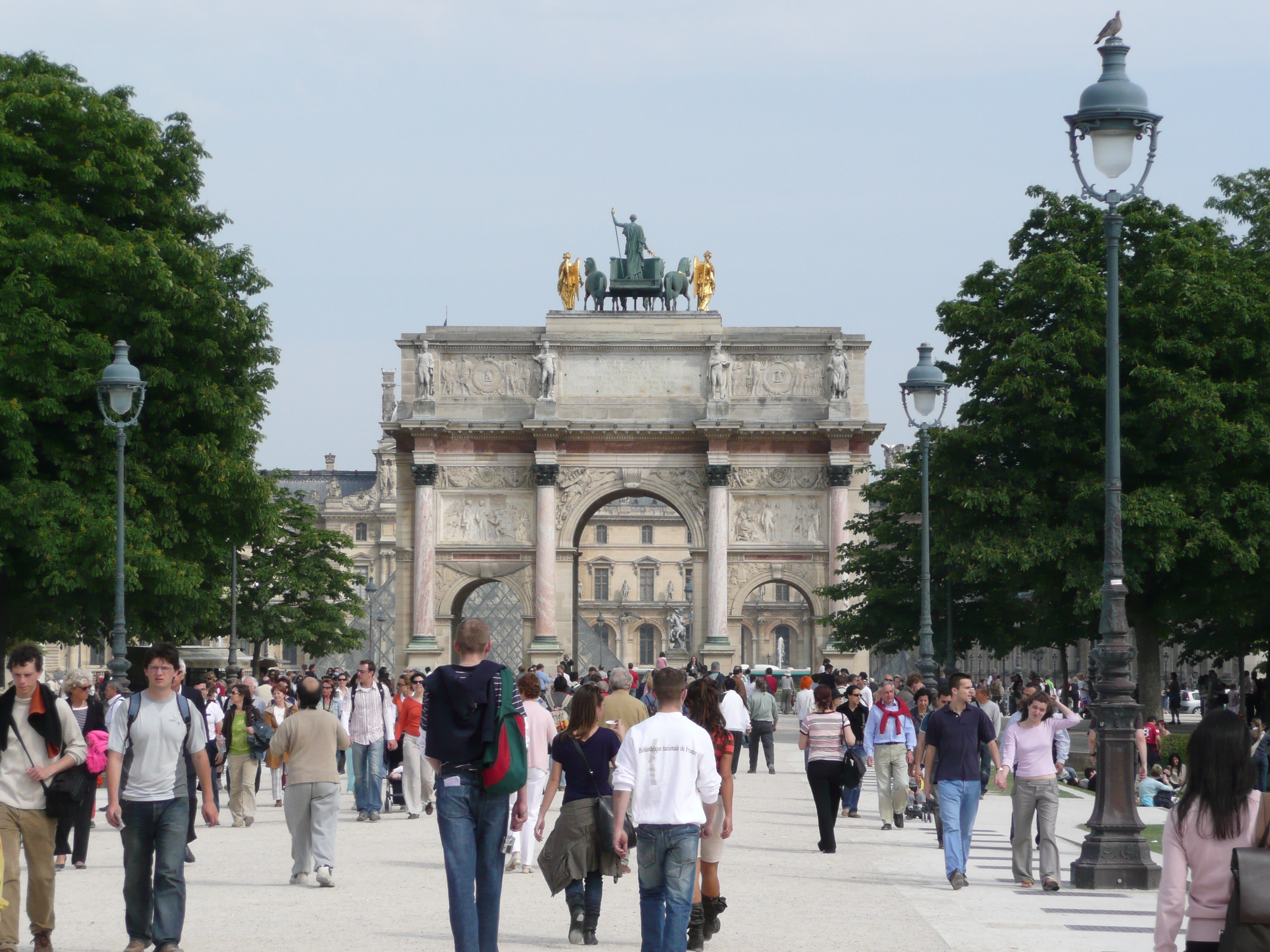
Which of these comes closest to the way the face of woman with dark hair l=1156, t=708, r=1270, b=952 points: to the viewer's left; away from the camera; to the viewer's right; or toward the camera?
away from the camera

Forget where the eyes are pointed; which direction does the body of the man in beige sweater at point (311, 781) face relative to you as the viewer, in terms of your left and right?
facing away from the viewer

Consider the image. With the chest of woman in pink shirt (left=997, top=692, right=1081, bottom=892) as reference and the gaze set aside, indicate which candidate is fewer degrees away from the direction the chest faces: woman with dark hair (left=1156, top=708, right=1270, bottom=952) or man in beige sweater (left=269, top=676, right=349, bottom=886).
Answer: the woman with dark hair

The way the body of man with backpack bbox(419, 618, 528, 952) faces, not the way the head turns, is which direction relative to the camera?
away from the camera

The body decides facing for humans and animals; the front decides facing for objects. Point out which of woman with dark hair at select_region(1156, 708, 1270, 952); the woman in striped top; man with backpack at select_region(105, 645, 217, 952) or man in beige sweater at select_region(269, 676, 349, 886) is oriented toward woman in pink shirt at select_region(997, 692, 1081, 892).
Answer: the woman with dark hair

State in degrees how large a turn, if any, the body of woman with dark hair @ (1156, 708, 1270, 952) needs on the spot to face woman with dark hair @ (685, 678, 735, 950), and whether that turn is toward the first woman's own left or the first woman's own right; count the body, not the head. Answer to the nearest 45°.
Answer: approximately 45° to the first woman's own left

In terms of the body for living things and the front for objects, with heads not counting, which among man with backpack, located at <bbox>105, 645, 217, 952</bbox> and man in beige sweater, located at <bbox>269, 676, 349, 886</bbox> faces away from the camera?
the man in beige sweater

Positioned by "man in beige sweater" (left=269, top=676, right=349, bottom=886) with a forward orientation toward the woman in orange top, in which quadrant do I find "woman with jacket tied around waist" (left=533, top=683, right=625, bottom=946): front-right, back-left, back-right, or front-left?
back-right

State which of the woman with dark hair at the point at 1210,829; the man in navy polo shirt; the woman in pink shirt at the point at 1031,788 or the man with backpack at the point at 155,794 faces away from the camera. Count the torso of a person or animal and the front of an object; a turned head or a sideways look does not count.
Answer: the woman with dark hair

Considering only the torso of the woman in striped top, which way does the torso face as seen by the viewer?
away from the camera

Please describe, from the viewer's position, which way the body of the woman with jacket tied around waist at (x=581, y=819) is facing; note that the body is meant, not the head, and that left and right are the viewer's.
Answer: facing away from the viewer

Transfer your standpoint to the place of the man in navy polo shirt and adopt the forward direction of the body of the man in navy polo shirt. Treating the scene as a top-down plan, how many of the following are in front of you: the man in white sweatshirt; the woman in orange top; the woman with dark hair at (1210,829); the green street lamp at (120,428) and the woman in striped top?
2

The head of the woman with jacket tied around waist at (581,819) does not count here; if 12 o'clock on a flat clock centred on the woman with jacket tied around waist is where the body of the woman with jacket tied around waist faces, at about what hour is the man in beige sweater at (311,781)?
The man in beige sweater is roughly at 11 o'clock from the woman with jacket tied around waist.
